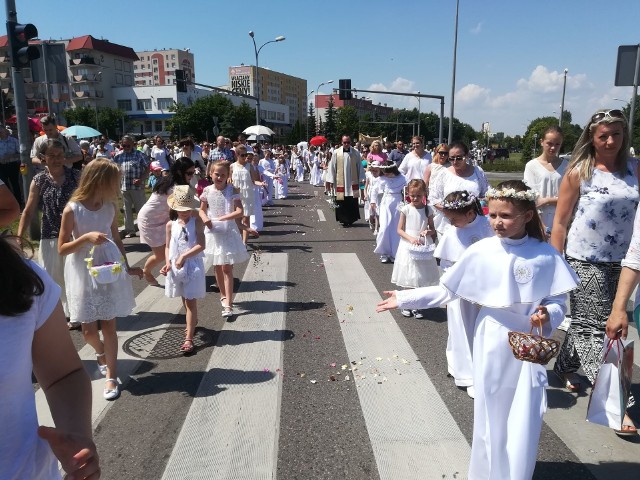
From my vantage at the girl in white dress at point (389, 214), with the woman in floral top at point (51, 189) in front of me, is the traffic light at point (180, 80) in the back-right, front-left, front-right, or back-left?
back-right

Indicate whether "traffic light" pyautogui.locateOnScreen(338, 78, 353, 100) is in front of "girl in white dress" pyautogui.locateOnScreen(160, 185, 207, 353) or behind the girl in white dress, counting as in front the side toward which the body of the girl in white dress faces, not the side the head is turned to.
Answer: behind

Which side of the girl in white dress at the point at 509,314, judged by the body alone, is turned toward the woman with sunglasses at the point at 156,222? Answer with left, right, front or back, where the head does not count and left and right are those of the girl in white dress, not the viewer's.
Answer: right

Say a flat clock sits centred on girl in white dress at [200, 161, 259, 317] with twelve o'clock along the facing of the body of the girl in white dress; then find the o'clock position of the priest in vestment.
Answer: The priest in vestment is roughly at 7 o'clock from the girl in white dress.

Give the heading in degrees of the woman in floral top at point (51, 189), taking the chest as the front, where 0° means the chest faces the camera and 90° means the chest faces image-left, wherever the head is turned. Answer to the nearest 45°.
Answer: approximately 0°

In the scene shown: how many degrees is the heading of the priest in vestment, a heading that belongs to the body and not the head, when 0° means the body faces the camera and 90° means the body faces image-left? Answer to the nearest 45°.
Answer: approximately 0°

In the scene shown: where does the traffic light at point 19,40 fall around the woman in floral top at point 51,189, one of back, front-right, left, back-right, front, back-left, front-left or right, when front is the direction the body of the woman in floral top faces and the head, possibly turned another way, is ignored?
back

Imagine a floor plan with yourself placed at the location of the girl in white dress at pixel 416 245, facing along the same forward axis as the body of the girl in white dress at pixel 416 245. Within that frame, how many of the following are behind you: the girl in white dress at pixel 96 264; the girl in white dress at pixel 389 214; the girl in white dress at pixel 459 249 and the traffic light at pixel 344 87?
2
